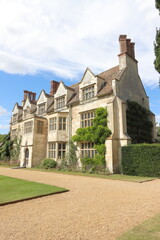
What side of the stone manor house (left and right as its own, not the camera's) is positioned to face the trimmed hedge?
left

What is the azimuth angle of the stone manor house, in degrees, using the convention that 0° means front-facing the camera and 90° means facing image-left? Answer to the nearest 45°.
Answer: approximately 45°
